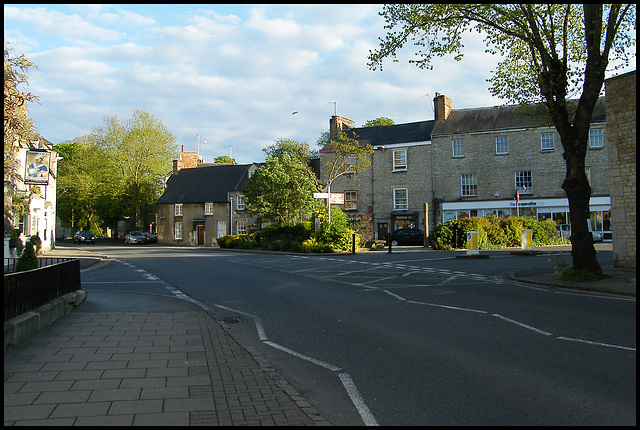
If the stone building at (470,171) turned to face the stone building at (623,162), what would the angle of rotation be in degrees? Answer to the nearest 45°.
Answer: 0° — it already faces it

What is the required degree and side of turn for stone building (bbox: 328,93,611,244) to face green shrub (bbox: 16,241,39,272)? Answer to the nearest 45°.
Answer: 0° — it already faces it

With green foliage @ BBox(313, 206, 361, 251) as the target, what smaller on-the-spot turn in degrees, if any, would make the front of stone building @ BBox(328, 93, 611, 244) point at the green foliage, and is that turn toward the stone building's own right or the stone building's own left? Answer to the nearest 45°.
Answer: approximately 45° to the stone building's own right

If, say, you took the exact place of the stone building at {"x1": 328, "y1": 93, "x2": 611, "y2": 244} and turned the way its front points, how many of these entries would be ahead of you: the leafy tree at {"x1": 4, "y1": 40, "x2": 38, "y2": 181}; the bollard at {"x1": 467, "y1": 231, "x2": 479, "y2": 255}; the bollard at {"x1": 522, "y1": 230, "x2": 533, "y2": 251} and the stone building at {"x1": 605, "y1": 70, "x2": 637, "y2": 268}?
4

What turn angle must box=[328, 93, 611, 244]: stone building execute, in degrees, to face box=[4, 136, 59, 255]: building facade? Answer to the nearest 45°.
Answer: approximately 45° to its right

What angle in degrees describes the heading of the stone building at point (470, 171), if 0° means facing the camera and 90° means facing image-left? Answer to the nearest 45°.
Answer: approximately 0°

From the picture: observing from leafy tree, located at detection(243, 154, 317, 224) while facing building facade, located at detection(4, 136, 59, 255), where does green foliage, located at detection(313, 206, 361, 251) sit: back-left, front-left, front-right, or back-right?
back-left

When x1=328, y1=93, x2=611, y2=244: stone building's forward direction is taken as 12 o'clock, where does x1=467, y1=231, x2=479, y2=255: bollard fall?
The bollard is roughly at 12 o'clock from the stone building.

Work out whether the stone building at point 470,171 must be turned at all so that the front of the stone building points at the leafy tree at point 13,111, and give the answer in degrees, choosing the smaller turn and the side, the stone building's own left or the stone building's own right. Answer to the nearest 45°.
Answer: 0° — it already faces it

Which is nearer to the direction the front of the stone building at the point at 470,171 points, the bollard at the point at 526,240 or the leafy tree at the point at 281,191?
the bollard

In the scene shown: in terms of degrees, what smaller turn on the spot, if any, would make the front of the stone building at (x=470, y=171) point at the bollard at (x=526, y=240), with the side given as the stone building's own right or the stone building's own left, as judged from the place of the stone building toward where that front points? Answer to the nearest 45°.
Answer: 0° — it already faces it

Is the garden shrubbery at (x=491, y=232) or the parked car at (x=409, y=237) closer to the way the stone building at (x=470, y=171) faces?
the garden shrubbery
